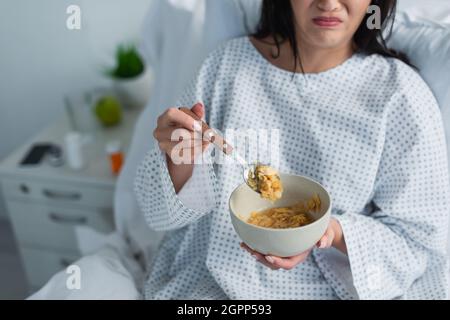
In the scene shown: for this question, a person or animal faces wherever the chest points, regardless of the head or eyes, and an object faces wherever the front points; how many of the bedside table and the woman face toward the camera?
2

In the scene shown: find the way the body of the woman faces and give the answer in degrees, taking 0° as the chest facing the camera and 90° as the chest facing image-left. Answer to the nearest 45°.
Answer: approximately 0°

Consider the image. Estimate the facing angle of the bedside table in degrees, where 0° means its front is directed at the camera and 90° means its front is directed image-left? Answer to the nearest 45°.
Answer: approximately 0°

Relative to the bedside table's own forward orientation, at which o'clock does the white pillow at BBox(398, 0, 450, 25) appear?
The white pillow is roughly at 10 o'clock from the bedside table.

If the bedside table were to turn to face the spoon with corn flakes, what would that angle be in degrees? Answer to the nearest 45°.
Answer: approximately 45° to its left

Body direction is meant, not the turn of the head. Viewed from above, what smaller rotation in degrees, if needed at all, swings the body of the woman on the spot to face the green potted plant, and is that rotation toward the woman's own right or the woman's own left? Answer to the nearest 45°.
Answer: approximately 135° to the woman's own right

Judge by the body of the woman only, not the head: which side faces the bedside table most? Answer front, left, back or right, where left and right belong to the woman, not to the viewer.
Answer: right
